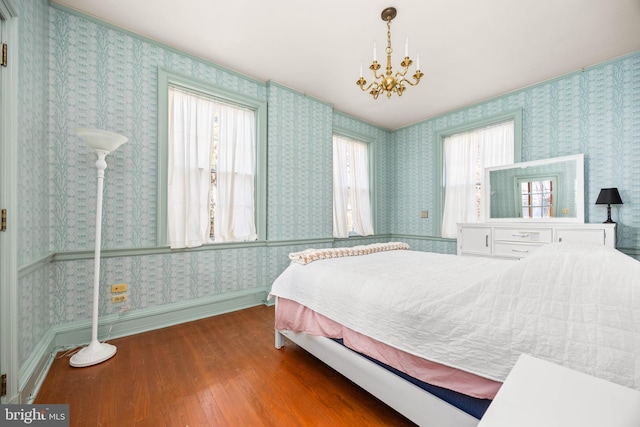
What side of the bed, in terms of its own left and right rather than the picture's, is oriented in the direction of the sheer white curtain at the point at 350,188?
front

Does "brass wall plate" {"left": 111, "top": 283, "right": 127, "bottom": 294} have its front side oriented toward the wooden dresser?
no

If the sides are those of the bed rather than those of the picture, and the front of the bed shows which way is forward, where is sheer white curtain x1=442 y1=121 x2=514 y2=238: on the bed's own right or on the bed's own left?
on the bed's own right

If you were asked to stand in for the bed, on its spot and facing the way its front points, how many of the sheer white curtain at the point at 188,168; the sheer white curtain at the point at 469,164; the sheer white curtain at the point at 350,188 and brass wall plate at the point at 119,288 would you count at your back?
0

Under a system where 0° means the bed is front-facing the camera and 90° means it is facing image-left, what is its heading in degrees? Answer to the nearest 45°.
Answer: approximately 135°

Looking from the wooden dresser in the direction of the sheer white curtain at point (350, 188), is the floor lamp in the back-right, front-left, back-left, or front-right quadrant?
front-left

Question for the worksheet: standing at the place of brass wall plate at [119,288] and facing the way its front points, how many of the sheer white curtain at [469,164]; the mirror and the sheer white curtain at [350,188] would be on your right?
0

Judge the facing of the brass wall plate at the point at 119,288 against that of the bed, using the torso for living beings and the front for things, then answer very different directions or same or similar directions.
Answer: very different directions

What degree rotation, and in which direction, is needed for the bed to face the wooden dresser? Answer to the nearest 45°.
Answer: approximately 45° to its right

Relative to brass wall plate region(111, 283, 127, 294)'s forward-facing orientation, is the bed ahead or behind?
ahead

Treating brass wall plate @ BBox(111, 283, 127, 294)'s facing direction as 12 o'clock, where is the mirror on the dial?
The mirror is roughly at 10 o'clock from the brass wall plate.

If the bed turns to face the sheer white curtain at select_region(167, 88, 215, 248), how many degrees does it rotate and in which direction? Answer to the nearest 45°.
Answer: approximately 45° to its left

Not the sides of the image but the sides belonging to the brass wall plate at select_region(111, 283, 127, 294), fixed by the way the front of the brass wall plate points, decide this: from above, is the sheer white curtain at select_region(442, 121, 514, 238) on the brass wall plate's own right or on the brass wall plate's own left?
on the brass wall plate's own left

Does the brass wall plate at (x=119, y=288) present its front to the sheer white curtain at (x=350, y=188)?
no
